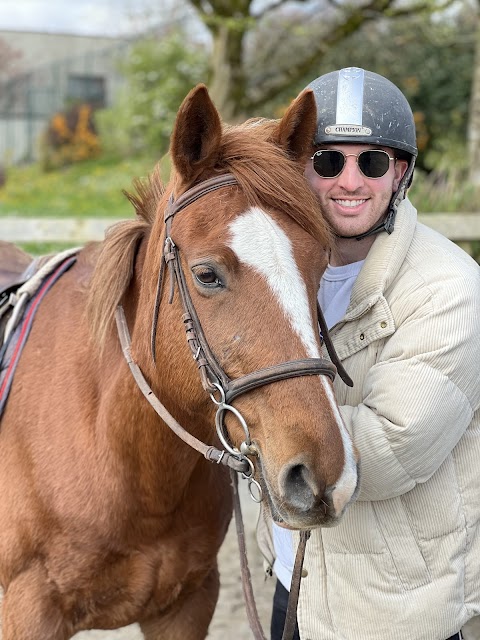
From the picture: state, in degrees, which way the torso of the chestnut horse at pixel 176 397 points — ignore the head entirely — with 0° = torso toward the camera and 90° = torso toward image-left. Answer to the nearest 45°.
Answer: approximately 315°

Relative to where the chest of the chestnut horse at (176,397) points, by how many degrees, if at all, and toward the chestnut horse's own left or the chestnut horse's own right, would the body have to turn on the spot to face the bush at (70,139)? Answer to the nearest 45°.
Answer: approximately 135° to the chestnut horse's own left

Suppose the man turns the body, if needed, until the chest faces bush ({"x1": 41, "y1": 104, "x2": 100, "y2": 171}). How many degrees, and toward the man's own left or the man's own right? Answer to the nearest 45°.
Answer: approximately 90° to the man's own right

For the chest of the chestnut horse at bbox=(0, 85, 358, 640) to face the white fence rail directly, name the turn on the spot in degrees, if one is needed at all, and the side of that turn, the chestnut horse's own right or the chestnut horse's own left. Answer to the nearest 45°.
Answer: approximately 135° to the chestnut horse's own left

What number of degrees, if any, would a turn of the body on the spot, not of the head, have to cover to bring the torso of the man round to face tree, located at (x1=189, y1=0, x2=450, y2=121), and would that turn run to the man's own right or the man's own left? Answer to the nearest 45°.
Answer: approximately 135° to the man's own right

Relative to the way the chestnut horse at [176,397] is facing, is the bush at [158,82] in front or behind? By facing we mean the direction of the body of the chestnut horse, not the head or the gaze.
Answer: behind

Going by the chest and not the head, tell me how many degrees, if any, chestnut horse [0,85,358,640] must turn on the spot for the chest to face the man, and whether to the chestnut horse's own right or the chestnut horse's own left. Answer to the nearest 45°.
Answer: approximately 45° to the chestnut horse's own left

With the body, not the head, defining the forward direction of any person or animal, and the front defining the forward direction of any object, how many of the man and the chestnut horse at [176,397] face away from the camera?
0

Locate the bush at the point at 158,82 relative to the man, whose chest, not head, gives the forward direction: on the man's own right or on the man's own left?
on the man's own right

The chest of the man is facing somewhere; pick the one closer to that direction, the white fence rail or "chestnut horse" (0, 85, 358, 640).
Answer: the chestnut horse

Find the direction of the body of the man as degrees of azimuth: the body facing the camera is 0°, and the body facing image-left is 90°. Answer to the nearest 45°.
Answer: approximately 45°

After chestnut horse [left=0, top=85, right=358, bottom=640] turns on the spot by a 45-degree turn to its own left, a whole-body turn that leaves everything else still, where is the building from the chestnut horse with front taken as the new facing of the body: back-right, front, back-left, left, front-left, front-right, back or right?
left
